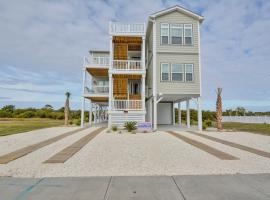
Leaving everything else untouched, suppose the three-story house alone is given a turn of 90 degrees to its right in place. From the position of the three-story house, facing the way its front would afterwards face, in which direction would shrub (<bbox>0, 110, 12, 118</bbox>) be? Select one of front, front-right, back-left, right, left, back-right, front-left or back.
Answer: front-right

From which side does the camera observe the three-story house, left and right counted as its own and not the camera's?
front
